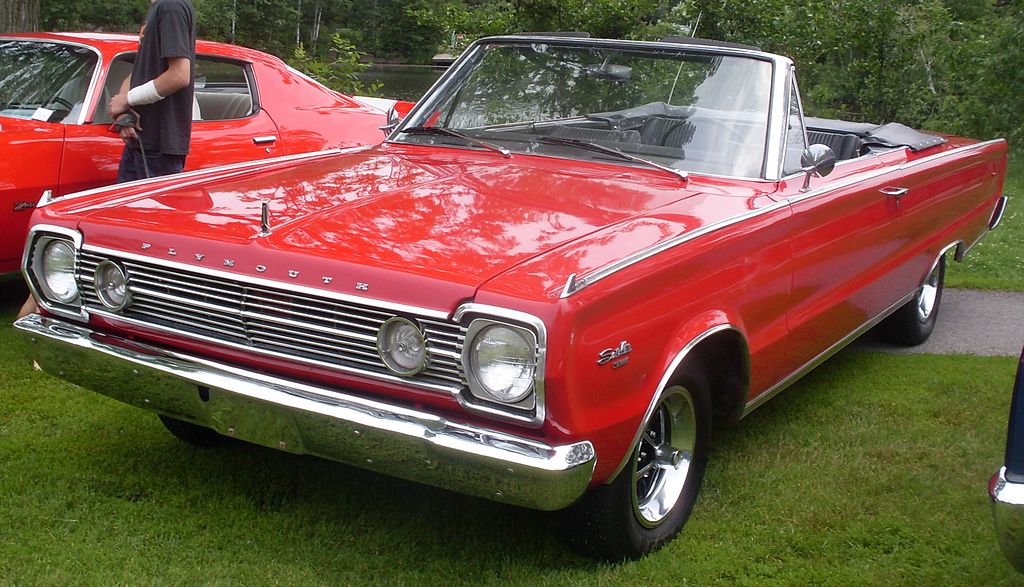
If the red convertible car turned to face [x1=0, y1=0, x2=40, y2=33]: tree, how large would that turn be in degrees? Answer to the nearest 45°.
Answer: approximately 90° to its right

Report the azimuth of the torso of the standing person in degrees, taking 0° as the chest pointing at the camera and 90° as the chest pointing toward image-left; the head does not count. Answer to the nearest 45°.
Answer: approximately 90°

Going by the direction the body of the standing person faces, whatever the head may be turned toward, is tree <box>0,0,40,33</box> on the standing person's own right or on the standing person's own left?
on the standing person's own right

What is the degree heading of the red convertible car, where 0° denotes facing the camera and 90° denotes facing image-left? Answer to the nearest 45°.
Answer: approximately 45°

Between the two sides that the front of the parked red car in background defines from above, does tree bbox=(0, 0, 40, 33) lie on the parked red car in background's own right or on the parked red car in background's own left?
on the parked red car in background's own right

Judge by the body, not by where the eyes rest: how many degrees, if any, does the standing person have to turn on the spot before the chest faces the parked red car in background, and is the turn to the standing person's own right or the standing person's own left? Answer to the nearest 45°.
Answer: approximately 90° to the standing person's own right

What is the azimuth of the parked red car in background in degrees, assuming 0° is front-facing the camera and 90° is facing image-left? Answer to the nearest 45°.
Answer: approximately 45°

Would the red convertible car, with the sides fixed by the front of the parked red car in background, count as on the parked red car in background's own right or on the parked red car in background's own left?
on the parked red car in background's own left
